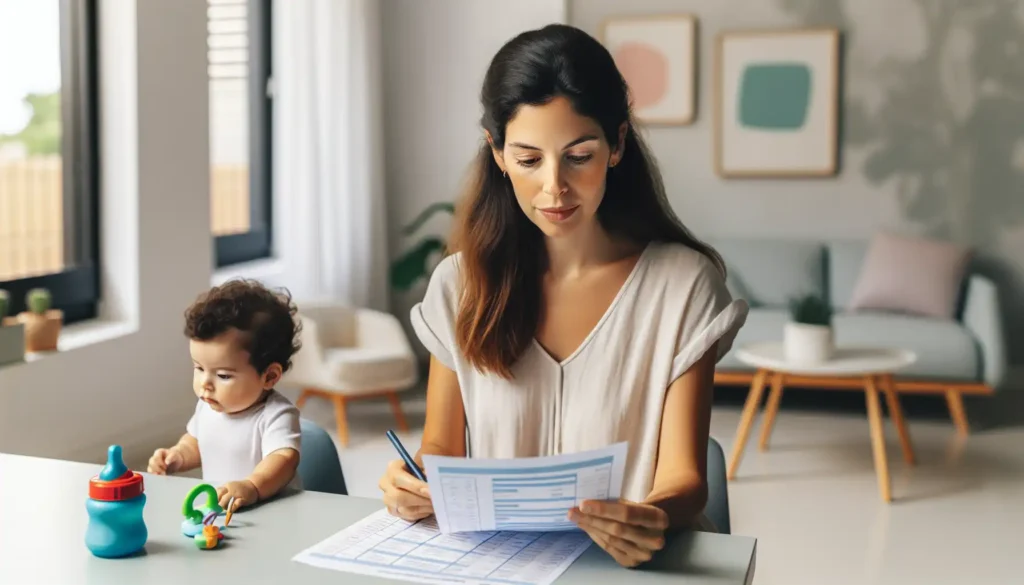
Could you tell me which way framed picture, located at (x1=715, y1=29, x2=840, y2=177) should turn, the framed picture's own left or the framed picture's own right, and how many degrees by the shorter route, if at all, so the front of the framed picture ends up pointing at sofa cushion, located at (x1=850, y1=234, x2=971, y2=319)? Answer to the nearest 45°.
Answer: approximately 45° to the framed picture's own left

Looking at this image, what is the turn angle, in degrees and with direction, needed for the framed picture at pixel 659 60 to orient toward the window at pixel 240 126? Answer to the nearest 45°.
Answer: approximately 45° to its right

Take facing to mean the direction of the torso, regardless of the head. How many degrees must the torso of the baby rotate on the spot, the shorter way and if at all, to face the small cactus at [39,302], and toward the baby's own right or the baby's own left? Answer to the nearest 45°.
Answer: approximately 135° to the baby's own right

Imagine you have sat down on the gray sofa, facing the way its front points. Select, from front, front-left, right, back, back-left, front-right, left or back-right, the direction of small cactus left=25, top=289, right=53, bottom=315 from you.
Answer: front-right

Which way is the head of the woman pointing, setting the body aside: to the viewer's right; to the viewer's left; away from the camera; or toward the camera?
toward the camera

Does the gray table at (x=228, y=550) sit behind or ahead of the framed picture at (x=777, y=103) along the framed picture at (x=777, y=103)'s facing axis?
ahead

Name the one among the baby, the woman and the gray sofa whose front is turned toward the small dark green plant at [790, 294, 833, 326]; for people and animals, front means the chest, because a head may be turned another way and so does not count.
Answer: the gray sofa

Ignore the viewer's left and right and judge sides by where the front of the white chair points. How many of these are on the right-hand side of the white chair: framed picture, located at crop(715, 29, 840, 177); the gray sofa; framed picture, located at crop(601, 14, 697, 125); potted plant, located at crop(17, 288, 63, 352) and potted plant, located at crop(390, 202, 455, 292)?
1

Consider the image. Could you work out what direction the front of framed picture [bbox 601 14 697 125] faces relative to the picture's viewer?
facing the viewer

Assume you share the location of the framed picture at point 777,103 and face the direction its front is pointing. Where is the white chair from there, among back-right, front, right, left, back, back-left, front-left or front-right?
front-right

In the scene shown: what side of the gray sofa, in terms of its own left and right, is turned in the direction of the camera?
front

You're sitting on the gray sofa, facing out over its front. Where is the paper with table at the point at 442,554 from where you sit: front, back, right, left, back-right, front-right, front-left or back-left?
front

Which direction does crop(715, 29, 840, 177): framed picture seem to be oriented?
toward the camera
